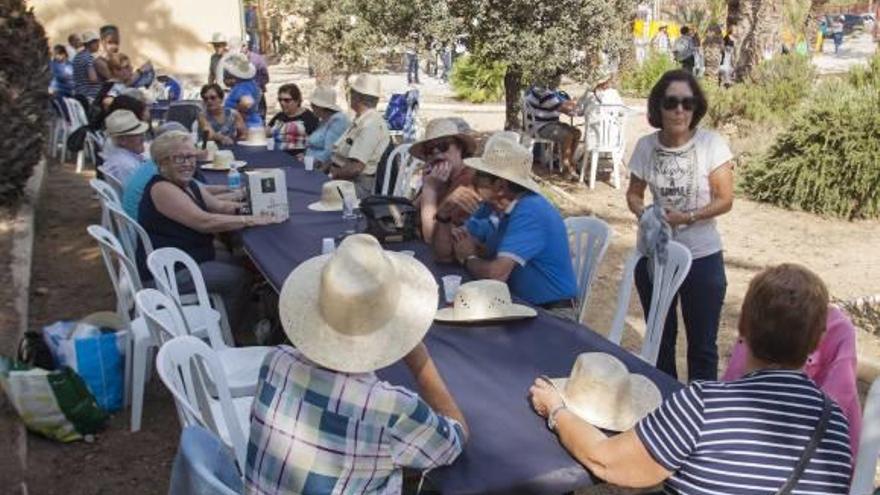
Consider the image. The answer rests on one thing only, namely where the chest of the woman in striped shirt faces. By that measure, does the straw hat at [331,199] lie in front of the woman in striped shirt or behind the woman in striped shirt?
in front

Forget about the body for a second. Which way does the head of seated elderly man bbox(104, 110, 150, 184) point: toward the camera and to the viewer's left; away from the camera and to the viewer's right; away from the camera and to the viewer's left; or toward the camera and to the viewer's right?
toward the camera and to the viewer's right

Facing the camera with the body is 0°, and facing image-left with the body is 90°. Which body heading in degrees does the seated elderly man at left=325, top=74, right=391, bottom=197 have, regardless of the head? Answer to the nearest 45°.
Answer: approximately 90°

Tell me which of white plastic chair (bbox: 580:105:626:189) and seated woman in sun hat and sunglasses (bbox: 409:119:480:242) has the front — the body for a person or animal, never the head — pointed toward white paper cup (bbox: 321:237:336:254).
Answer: the seated woman in sun hat and sunglasses

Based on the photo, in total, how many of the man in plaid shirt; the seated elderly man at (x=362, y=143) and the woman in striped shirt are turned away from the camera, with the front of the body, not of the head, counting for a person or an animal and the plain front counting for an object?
2

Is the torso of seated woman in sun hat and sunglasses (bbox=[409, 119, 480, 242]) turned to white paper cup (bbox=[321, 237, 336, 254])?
yes

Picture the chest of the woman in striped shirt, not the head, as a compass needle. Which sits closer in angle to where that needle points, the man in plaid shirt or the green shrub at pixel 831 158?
the green shrub

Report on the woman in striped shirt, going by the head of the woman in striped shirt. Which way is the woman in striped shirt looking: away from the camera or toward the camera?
away from the camera

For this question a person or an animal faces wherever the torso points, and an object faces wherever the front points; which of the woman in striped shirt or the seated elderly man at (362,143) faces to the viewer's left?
the seated elderly man

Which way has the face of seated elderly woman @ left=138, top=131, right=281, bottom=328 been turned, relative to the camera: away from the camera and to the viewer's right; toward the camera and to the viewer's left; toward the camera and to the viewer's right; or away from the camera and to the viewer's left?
toward the camera and to the viewer's right

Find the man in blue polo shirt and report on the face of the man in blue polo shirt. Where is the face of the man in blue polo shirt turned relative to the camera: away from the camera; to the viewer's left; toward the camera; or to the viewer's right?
to the viewer's left

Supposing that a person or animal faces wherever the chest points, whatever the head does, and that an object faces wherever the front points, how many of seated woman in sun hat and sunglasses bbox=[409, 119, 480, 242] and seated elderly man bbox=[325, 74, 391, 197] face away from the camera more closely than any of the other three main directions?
0

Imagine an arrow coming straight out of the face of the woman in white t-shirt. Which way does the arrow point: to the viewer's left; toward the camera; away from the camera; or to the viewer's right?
toward the camera

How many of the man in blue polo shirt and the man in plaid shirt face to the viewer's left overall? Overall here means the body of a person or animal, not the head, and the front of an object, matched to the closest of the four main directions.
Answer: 1
